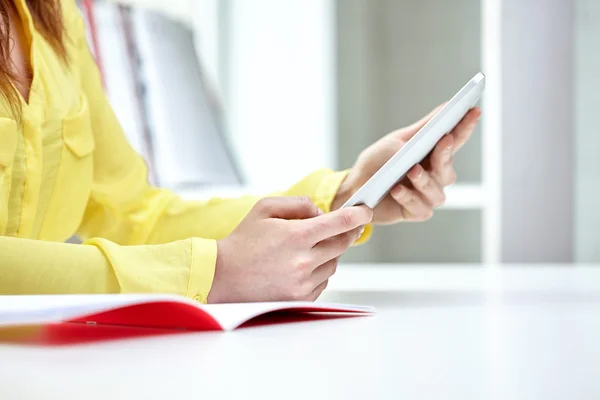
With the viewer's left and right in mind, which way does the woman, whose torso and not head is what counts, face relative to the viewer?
facing the viewer and to the right of the viewer
